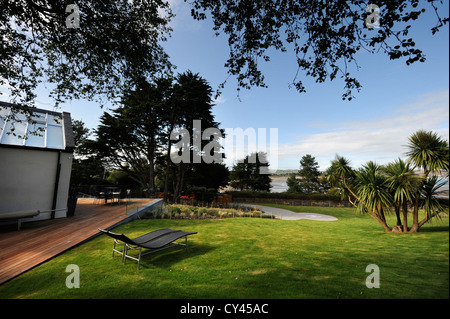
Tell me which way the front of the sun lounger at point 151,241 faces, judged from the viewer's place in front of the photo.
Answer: facing away from the viewer and to the right of the viewer
